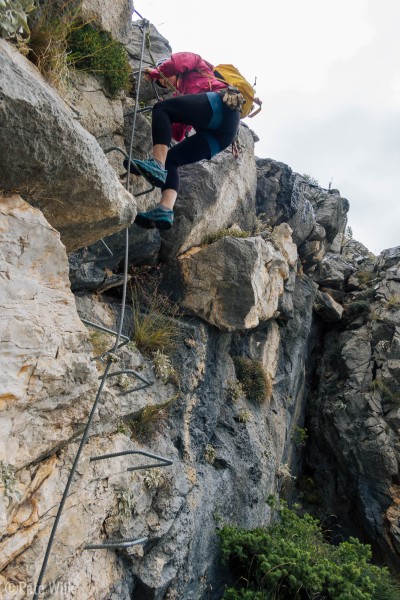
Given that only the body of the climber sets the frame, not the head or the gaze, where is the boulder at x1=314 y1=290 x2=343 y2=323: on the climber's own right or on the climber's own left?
on the climber's own right

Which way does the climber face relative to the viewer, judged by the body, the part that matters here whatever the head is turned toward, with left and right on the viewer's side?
facing to the left of the viewer

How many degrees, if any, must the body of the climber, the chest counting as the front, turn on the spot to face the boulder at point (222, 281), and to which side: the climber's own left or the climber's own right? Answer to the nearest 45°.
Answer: approximately 135° to the climber's own right

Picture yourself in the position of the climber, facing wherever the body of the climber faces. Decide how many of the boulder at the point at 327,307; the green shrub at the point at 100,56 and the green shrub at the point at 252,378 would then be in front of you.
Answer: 1

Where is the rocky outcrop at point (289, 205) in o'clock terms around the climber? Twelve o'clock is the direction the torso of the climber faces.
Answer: The rocky outcrop is roughly at 4 o'clock from the climber.
